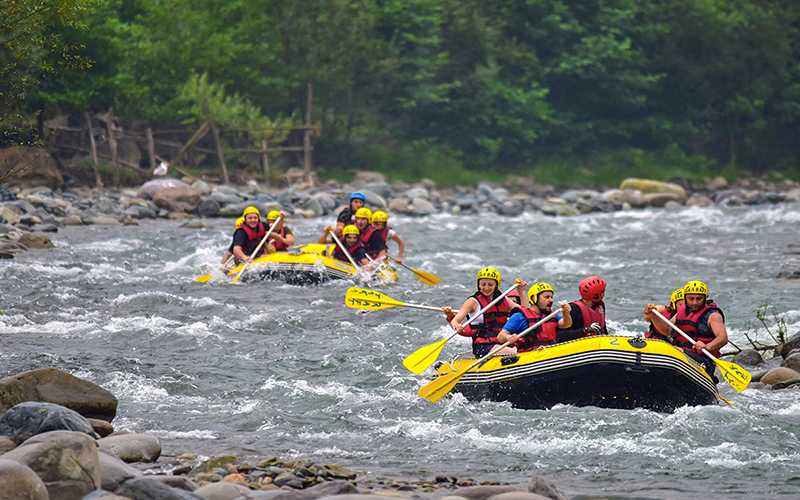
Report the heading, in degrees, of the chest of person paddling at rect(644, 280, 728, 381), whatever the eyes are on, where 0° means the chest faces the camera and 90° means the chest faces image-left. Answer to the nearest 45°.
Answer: approximately 45°

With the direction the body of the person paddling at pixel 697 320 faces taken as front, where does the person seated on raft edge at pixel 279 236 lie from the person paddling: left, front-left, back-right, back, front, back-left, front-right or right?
right

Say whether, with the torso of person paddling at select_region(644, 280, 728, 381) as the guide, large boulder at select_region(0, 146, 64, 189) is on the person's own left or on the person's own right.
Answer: on the person's own right

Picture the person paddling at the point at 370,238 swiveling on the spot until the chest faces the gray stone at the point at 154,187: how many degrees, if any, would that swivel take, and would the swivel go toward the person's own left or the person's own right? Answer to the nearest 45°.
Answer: approximately 90° to the person's own right

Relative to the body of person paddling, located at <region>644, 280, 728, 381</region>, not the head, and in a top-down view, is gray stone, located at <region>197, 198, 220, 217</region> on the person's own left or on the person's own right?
on the person's own right

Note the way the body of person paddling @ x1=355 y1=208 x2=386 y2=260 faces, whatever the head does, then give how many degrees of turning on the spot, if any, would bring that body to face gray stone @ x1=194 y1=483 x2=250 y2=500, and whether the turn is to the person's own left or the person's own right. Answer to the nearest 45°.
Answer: approximately 45° to the person's own left

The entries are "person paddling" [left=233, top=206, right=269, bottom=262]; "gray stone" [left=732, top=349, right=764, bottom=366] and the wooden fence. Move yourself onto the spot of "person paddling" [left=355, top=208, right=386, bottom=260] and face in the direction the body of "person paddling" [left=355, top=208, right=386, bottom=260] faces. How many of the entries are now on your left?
1

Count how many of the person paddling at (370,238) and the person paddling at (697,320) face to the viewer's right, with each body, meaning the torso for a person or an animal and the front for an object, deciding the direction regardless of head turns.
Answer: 0

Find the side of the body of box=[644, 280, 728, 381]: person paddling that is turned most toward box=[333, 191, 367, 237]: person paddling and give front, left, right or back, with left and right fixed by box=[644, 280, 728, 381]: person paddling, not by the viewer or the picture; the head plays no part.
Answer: right
